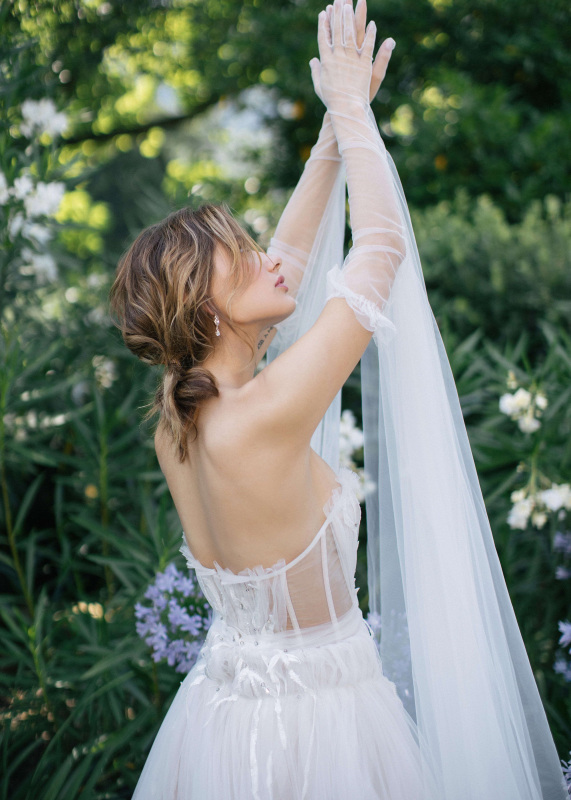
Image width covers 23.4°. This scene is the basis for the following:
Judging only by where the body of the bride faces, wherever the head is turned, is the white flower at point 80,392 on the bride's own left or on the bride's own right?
on the bride's own left

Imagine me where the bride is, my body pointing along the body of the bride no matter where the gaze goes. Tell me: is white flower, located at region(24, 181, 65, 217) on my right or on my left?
on my left

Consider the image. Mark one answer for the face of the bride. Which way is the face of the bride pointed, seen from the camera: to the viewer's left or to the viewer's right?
to the viewer's right

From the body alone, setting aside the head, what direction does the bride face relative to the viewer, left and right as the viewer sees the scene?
facing away from the viewer and to the right of the viewer

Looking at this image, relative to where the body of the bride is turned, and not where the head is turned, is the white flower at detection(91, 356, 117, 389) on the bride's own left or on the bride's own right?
on the bride's own left

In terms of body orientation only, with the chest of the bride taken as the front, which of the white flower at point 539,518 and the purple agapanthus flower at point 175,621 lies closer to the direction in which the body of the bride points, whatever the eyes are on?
the white flower

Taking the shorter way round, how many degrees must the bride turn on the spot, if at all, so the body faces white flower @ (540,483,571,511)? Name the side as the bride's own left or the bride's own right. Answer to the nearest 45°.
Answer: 0° — they already face it
